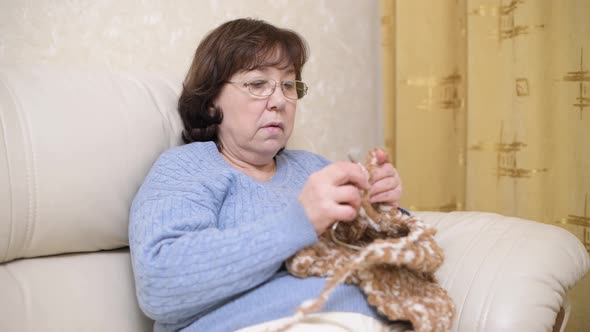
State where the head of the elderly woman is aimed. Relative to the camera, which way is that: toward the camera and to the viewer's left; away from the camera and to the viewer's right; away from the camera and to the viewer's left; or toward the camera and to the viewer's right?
toward the camera and to the viewer's right

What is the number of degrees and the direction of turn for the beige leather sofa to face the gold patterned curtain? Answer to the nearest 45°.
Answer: approximately 90° to its left

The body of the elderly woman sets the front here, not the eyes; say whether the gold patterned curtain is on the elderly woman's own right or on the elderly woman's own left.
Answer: on the elderly woman's own left
